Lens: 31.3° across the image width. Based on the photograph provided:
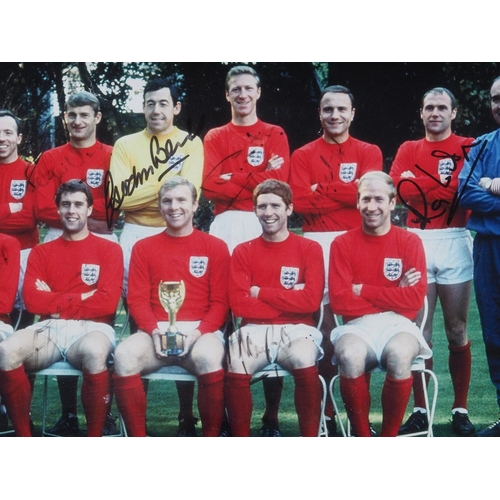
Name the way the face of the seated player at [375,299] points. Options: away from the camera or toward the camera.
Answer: toward the camera

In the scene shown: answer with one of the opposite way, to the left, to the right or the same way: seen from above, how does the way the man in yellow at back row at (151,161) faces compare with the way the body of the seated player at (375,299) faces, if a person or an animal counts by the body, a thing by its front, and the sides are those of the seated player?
the same way

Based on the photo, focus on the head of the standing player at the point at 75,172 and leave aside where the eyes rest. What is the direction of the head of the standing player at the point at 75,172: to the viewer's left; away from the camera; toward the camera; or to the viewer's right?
toward the camera

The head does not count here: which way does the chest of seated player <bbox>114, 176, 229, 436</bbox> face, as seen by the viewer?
toward the camera

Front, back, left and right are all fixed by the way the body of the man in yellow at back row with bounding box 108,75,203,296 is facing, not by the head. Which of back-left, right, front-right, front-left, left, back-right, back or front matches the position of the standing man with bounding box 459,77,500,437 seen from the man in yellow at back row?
left

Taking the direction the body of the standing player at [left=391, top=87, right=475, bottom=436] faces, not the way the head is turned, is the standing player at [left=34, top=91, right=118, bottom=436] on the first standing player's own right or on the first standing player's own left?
on the first standing player's own right

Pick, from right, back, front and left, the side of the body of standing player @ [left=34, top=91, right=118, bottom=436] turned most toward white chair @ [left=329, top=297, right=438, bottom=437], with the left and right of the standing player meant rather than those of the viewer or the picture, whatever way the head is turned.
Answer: left

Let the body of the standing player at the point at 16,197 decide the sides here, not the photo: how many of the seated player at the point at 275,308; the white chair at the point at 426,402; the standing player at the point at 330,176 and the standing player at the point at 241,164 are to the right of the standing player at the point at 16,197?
0

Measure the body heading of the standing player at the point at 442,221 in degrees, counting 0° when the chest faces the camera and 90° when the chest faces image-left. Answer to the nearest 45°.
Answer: approximately 0°

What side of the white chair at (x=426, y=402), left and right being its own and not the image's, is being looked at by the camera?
front

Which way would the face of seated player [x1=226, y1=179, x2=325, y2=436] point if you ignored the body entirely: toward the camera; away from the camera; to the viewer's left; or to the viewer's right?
toward the camera

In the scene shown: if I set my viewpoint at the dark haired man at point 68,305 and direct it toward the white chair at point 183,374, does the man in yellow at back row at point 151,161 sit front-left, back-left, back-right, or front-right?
front-left

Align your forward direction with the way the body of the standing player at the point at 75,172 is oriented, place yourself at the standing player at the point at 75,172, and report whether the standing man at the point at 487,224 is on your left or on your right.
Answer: on your left

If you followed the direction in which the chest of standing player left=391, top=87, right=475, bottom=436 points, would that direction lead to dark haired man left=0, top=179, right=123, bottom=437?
no

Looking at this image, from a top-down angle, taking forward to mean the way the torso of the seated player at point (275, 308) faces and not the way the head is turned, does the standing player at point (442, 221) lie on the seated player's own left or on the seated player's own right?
on the seated player's own left

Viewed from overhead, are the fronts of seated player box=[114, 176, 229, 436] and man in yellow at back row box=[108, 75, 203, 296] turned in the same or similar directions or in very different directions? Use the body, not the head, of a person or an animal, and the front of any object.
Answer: same or similar directions

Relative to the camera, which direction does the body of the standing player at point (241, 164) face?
toward the camera
